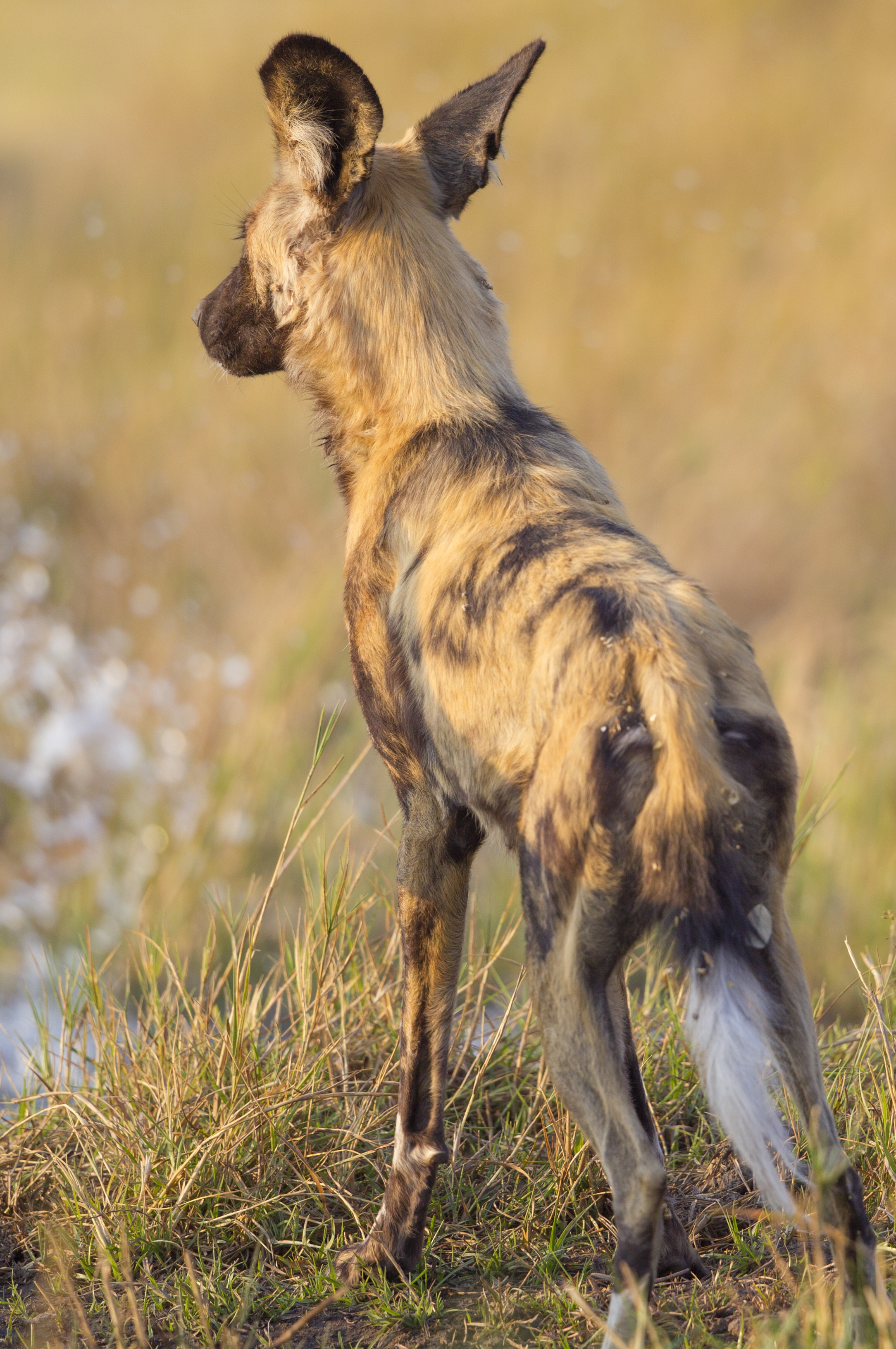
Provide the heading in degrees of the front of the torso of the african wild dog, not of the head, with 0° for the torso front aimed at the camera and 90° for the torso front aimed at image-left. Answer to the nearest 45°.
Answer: approximately 135°
